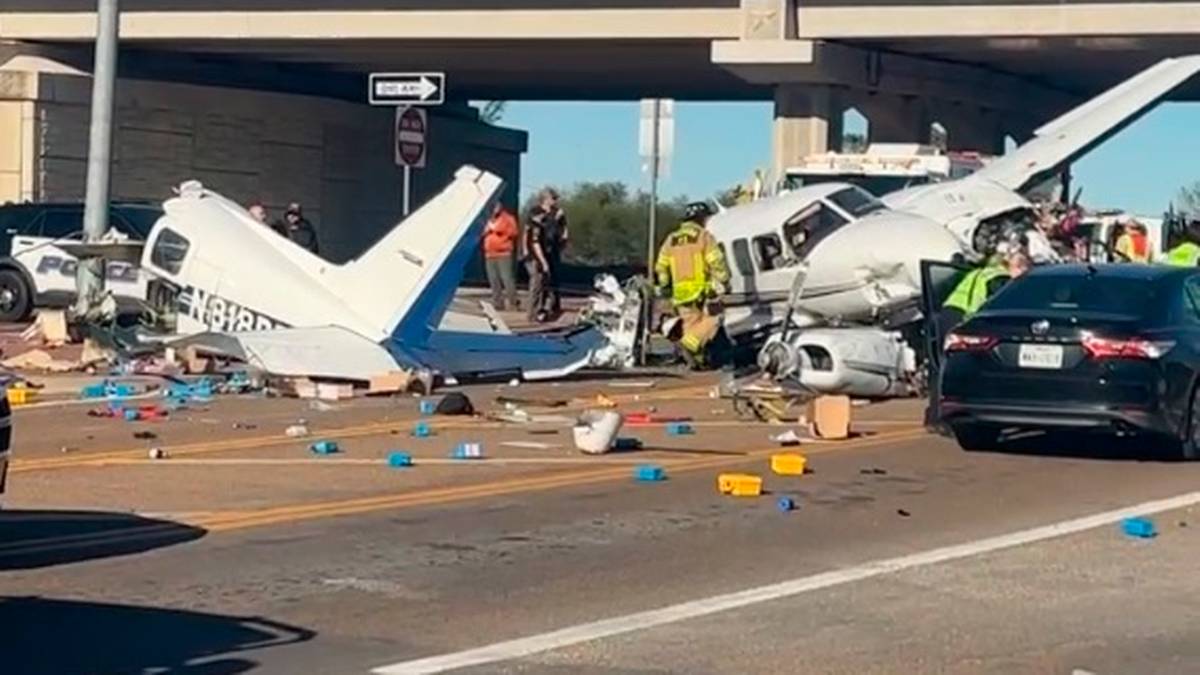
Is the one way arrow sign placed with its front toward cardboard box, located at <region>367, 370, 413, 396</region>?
yes

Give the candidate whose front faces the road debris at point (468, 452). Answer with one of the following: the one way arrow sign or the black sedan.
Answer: the one way arrow sign

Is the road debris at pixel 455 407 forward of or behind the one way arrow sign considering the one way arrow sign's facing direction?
forward

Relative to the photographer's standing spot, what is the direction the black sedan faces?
facing away from the viewer and to the right of the viewer

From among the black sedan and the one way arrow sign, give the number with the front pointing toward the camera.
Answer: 1

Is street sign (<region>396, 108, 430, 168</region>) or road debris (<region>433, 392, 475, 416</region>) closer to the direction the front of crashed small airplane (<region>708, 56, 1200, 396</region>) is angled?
the road debris

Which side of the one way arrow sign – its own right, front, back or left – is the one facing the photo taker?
front

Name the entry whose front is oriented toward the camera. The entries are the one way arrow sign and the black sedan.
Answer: the one way arrow sign

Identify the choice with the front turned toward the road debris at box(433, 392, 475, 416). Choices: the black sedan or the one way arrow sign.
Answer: the one way arrow sign

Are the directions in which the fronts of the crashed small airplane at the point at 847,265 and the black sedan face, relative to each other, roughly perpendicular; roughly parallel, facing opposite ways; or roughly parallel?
roughly perpendicular
